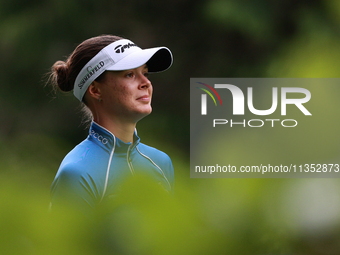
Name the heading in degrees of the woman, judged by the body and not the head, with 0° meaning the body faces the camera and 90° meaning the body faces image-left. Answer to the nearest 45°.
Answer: approximately 315°
